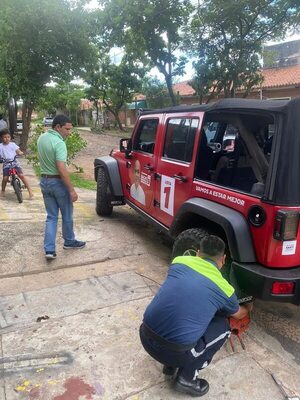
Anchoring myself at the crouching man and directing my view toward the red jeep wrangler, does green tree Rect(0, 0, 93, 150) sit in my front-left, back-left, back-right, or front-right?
front-left

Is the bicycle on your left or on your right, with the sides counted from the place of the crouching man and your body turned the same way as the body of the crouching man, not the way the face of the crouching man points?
on your left

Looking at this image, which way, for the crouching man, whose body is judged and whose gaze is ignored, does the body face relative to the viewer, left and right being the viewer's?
facing away from the viewer and to the right of the viewer

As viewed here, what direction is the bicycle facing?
toward the camera

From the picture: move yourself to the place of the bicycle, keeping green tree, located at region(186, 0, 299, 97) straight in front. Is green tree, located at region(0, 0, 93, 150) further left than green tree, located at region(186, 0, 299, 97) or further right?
left

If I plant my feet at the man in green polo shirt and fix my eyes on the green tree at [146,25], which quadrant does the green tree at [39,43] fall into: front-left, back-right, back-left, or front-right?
front-left

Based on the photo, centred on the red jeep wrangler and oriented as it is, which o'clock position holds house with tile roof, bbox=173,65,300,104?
The house with tile roof is roughly at 2 o'clock from the red jeep wrangler.

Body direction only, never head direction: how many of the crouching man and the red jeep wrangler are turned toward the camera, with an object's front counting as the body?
0

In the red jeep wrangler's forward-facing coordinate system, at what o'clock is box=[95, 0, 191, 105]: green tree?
The green tree is roughly at 1 o'clock from the red jeep wrangler.

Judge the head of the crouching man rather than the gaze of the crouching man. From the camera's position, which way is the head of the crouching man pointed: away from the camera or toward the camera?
away from the camera

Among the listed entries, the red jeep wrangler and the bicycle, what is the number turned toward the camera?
1

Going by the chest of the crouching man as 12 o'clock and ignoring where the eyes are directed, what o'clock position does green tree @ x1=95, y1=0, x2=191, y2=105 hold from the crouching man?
The green tree is roughly at 10 o'clock from the crouching man.

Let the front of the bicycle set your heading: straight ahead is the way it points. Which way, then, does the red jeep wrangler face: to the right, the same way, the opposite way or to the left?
the opposite way

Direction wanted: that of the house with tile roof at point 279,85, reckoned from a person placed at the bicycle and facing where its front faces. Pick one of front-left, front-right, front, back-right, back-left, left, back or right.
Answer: back-left

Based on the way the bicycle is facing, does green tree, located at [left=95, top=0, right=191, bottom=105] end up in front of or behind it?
behind

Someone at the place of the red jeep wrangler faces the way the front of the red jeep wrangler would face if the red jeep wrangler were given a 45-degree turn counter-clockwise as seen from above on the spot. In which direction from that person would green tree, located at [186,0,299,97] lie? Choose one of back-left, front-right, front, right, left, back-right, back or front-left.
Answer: right

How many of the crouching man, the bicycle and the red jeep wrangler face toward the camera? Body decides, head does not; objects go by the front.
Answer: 1

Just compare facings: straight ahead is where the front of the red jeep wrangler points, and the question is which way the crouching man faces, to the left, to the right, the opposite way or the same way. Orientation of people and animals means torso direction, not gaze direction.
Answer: to the right

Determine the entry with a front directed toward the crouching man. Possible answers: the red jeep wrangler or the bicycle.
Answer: the bicycle
